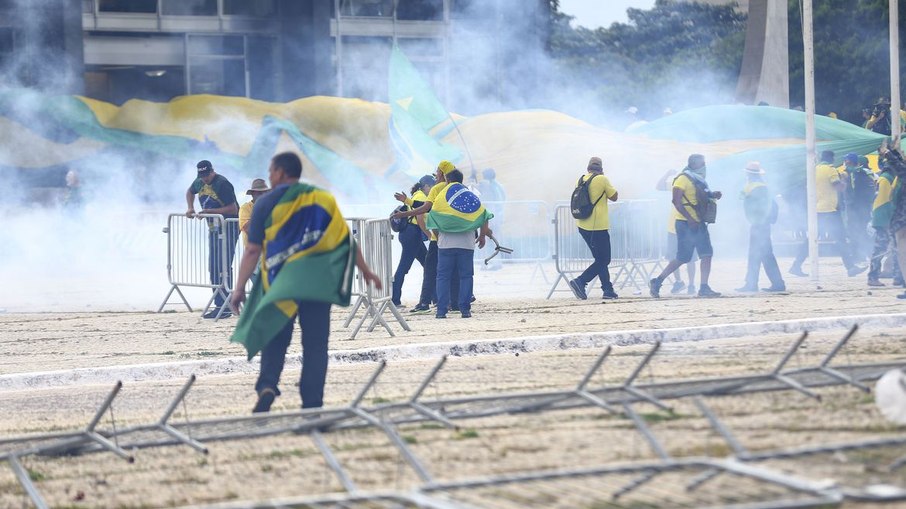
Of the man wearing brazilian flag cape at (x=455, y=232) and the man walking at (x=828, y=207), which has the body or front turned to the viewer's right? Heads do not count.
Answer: the man walking

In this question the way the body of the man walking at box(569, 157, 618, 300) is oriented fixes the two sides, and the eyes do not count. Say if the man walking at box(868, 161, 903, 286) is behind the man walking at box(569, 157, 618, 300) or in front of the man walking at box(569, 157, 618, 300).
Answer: in front

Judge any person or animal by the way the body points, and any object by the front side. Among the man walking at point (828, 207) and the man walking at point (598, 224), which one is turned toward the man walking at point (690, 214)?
the man walking at point (598, 224)

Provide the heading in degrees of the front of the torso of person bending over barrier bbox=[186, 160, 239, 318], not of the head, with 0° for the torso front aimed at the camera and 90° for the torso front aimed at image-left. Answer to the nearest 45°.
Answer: approximately 45°

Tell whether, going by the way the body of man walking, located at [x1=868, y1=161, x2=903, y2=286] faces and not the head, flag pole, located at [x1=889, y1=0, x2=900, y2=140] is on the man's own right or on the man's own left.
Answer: on the man's own left

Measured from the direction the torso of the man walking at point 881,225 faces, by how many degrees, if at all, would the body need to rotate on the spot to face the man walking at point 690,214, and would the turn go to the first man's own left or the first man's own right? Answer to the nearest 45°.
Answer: approximately 135° to the first man's own right

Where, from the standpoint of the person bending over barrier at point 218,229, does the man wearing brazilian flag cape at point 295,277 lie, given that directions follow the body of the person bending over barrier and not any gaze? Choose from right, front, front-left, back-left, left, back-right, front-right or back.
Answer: front-left

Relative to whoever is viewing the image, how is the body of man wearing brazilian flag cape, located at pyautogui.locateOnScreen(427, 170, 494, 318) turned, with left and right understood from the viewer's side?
facing away from the viewer

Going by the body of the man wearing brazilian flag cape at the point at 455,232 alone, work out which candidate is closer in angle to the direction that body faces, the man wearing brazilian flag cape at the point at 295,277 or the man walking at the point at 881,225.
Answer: the man walking

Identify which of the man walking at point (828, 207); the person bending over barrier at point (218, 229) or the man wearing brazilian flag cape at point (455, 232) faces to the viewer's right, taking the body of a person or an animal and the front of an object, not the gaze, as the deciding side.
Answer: the man walking
